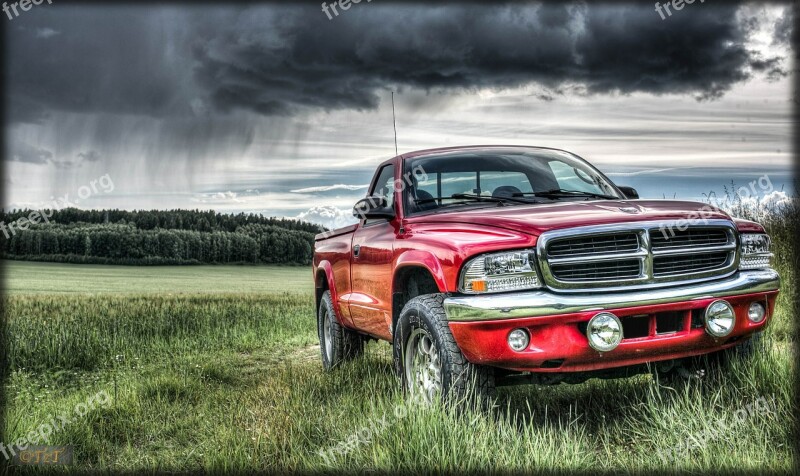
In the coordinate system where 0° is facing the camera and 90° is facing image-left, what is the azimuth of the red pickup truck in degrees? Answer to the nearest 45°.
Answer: approximately 315°
